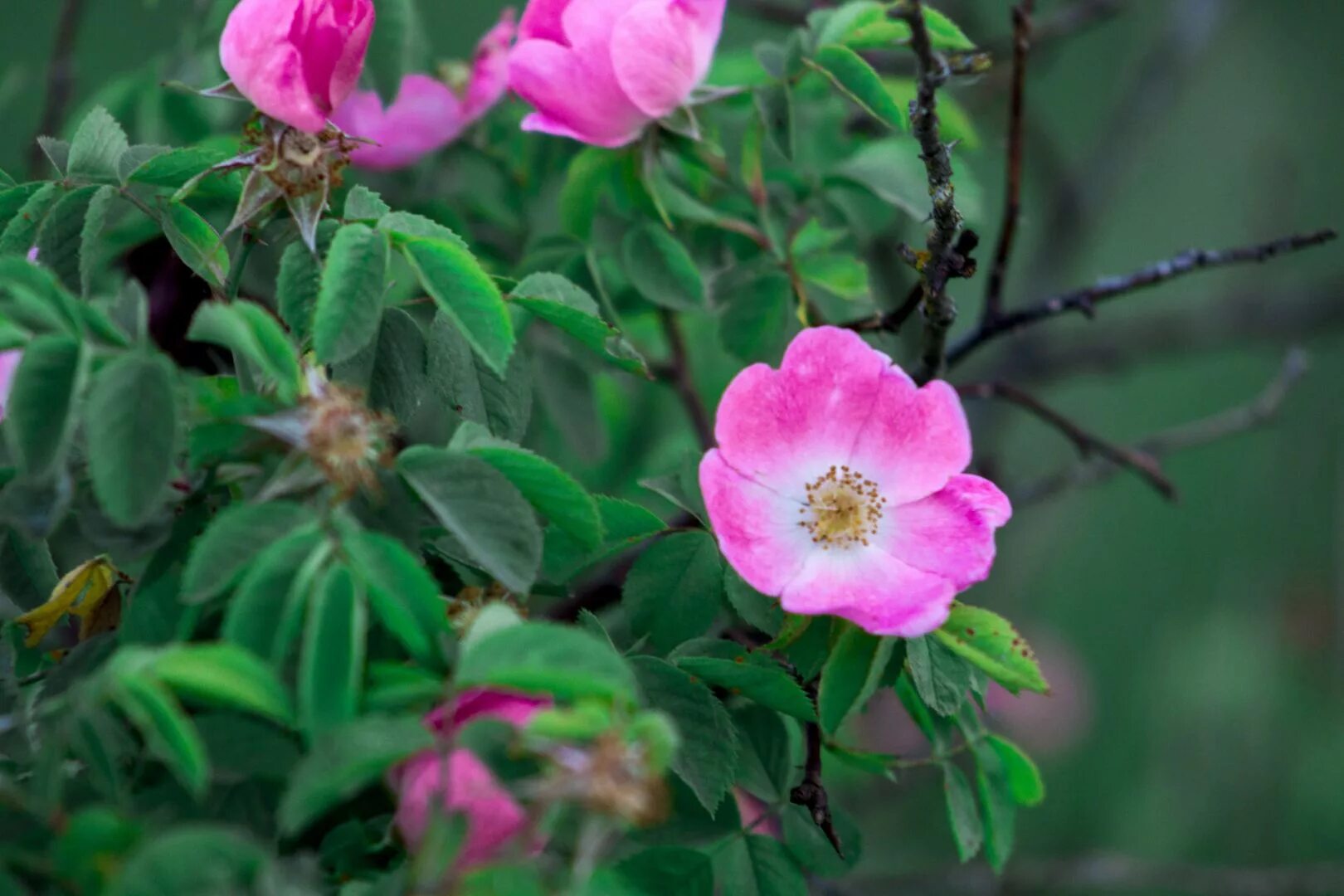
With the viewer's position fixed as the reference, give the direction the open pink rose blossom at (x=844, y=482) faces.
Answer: facing the viewer
